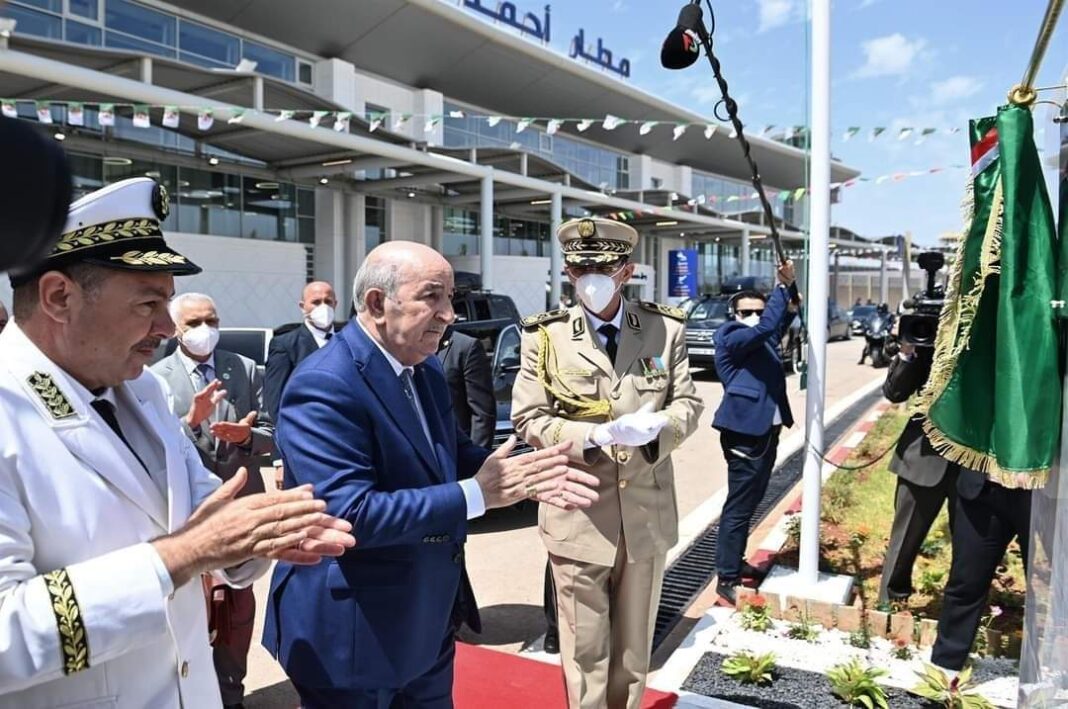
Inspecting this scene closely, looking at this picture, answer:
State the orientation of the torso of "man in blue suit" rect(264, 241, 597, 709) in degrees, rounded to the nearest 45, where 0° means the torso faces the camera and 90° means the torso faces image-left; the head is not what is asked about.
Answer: approximately 315°

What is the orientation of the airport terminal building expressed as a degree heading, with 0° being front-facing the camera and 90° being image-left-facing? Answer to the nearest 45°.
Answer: approximately 315°

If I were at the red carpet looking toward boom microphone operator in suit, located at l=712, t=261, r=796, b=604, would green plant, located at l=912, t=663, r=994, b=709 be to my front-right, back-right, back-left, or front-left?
front-right

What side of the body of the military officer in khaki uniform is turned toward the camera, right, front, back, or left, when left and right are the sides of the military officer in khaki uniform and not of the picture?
front

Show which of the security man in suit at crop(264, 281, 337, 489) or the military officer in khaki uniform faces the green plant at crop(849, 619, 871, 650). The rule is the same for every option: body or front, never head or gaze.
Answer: the security man in suit

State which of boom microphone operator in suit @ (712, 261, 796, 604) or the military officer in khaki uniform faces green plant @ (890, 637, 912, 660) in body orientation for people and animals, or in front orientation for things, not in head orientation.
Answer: the boom microphone operator in suit

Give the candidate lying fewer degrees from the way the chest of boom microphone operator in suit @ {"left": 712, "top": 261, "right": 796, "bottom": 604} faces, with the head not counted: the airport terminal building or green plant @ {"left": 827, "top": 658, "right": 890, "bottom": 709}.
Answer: the green plant

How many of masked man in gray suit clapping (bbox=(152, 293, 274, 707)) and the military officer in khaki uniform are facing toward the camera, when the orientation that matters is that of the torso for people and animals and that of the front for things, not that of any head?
2

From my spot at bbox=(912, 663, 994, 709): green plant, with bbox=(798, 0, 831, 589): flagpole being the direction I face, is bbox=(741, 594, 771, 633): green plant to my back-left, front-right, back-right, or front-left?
front-left

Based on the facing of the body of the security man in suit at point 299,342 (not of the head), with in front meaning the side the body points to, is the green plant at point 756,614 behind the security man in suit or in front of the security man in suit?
in front

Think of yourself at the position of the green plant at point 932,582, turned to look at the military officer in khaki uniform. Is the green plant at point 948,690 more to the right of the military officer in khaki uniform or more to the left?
left

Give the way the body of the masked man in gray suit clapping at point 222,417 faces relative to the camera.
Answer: toward the camera

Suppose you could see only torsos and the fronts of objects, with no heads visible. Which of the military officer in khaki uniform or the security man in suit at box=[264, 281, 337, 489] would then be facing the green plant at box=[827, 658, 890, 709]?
the security man in suit

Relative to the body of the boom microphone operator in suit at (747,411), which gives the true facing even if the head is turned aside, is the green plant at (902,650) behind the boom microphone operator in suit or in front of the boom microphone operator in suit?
in front
